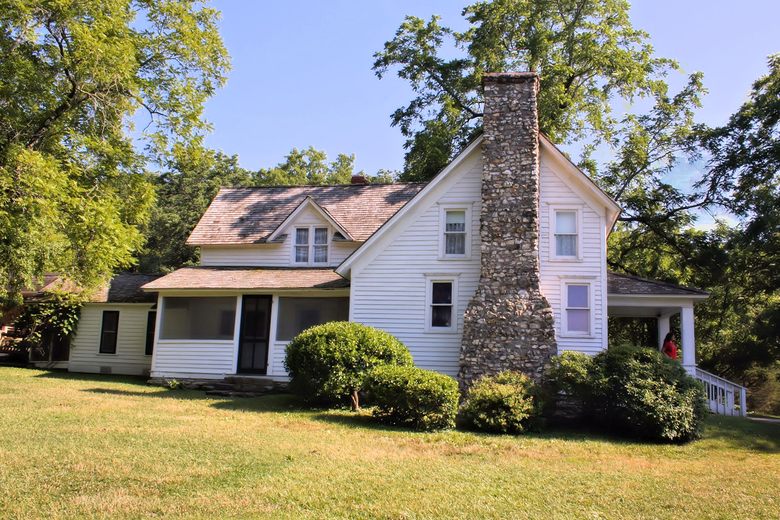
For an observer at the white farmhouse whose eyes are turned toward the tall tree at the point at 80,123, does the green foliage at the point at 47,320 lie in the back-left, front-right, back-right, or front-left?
front-right

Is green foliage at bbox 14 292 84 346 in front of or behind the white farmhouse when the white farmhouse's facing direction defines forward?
behind

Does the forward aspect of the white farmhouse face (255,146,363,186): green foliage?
no

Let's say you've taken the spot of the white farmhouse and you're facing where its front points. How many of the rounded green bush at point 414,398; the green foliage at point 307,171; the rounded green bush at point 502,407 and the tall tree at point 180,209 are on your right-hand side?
2

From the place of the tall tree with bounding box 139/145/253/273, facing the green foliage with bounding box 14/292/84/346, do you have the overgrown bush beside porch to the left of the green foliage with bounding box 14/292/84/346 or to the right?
left

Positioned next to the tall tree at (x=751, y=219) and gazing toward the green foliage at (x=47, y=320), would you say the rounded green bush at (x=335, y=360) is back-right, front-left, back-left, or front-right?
front-left

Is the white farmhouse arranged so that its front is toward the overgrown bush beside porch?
no

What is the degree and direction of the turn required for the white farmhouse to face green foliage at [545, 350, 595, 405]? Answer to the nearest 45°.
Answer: approximately 45° to its left

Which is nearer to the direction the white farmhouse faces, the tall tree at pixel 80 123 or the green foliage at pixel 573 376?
the green foliage
